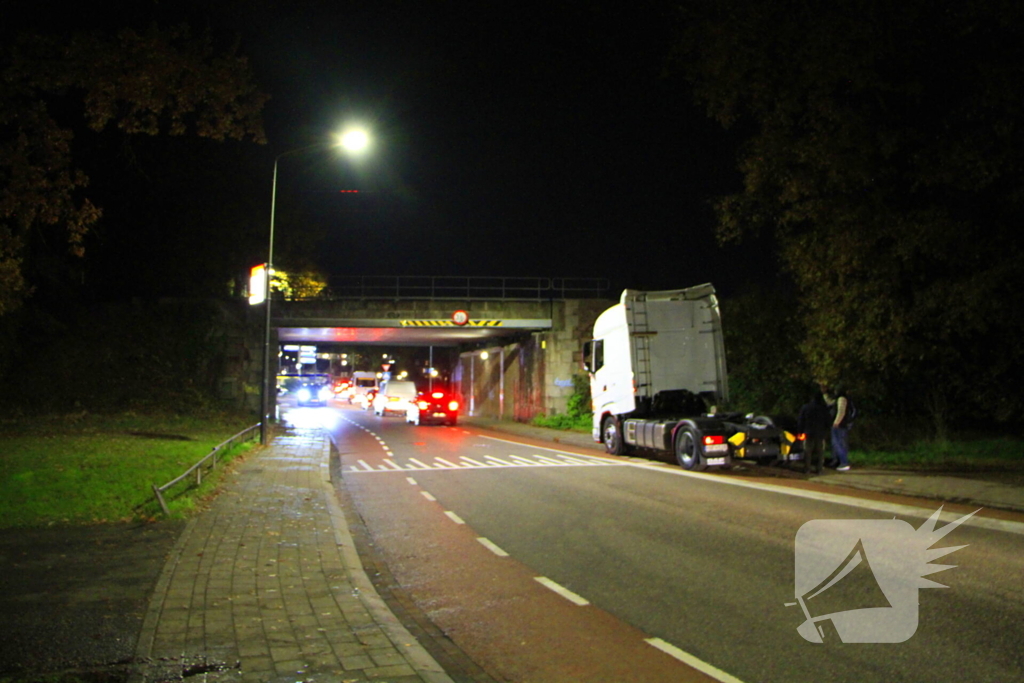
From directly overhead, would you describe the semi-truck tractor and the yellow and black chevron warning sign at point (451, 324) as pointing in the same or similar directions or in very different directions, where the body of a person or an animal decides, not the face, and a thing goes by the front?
very different directions

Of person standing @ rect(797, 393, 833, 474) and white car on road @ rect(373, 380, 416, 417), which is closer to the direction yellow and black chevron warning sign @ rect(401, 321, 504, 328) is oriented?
the person standing

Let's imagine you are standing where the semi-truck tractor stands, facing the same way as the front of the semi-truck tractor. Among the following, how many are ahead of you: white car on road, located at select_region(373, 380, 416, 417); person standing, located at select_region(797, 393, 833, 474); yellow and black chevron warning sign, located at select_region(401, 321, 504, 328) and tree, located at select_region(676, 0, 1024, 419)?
2

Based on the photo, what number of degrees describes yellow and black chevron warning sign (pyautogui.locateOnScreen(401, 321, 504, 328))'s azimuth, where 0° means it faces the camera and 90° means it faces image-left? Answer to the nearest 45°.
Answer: approximately 0°

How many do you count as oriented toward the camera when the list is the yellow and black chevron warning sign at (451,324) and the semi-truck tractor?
1

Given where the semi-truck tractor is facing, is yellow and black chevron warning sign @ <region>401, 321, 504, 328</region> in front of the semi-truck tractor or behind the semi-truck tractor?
in front

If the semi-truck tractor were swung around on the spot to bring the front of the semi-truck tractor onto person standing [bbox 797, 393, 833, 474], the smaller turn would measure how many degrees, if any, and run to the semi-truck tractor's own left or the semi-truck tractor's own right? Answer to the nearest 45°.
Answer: approximately 180°

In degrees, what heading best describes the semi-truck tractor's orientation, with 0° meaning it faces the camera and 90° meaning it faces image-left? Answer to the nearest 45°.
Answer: approximately 135°

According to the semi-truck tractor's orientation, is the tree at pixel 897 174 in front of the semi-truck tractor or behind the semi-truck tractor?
behind

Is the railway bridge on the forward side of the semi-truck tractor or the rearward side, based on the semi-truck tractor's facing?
on the forward side

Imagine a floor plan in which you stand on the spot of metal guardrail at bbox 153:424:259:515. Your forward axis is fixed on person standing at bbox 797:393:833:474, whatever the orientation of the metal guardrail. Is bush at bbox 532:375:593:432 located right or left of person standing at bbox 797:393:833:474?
left

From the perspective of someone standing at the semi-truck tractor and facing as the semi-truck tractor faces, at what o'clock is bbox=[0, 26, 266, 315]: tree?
The tree is roughly at 9 o'clock from the semi-truck tractor.
